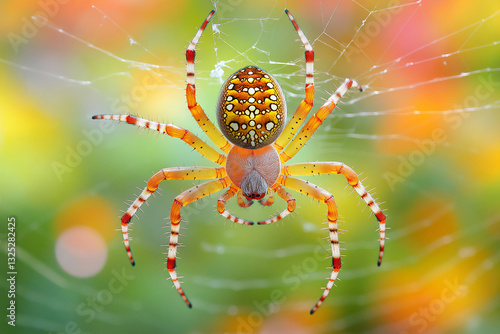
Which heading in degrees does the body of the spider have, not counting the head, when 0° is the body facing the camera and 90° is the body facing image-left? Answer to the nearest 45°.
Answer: approximately 0°
